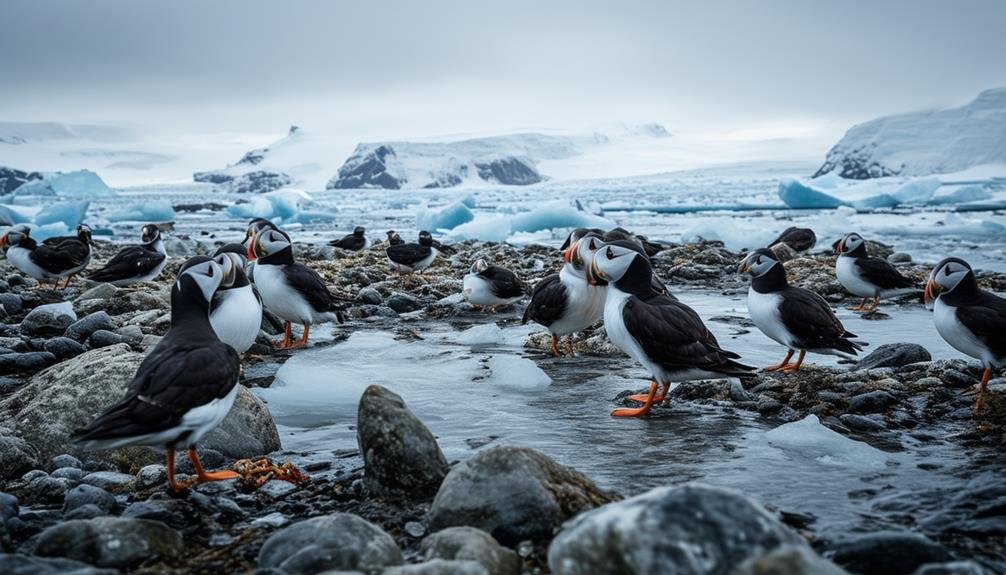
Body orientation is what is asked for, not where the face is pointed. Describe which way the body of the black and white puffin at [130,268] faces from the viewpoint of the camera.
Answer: to the viewer's right

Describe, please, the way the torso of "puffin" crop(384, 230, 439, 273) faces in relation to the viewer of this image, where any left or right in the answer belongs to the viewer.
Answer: facing to the right of the viewer

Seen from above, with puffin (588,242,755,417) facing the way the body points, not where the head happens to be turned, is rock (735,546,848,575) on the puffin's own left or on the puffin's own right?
on the puffin's own left

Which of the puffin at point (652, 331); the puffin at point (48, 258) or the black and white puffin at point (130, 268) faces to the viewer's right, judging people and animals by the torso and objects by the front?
the black and white puffin

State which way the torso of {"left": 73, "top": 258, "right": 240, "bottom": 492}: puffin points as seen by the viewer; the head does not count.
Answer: to the viewer's right

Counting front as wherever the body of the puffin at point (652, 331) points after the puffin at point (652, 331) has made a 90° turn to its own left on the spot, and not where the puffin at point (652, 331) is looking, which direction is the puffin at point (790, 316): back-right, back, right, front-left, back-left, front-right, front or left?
back-left

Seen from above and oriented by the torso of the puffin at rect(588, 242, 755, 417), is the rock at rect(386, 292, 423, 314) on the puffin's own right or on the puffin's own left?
on the puffin's own right

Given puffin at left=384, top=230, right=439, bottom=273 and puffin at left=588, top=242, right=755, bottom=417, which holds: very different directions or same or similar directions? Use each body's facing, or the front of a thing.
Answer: very different directions

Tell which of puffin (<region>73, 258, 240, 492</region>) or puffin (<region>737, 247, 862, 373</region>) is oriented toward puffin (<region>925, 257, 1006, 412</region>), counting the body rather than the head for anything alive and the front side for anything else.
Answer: puffin (<region>73, 258, 240, 492</region>)

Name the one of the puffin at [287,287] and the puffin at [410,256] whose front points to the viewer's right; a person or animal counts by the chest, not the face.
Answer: the puffin at [410,256]

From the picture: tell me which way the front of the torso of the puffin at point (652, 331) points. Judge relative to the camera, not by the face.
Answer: to the viewer's left

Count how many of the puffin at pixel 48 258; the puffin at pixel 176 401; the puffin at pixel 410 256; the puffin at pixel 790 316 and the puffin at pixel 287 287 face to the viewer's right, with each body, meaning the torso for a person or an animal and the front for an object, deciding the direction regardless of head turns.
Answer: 2

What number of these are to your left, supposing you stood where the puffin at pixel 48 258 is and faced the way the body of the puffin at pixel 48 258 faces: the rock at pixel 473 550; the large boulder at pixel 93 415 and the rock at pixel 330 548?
3

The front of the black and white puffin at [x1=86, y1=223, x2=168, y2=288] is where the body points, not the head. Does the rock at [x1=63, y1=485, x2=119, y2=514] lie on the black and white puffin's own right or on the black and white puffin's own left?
on the black and white puffin's own right

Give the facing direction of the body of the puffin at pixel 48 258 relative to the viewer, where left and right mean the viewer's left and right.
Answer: facing to the left of the viewer

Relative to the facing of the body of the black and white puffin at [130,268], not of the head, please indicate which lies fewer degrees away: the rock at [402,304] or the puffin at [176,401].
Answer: the rock

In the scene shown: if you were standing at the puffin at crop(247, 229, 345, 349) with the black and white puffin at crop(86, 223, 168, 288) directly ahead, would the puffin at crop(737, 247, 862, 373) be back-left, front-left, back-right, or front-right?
back-right

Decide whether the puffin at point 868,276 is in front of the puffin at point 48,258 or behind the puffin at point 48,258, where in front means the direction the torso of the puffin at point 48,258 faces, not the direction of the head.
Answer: behind
